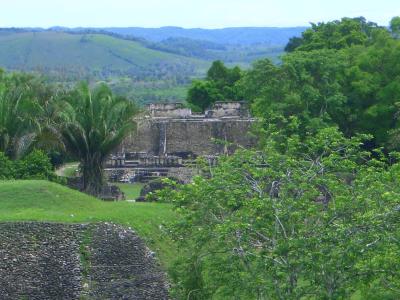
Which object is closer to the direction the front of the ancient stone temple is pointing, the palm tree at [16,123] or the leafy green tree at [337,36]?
the palm tree

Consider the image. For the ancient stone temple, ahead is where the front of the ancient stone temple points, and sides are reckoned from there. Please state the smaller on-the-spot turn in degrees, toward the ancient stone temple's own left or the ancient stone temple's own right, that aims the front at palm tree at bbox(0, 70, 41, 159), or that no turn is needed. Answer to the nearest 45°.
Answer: approximately 45° to the ancient stone temple's own right

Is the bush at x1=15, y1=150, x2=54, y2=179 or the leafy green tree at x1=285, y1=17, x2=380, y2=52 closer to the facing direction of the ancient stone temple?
the bush

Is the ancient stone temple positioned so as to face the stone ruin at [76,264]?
yes

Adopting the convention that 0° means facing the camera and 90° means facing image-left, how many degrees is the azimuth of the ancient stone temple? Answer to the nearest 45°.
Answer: approximately 0°

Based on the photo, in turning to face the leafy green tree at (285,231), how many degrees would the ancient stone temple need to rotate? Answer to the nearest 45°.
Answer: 0° — it already faces it

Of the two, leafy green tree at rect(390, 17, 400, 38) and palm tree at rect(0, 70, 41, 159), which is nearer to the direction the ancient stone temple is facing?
the palm tree

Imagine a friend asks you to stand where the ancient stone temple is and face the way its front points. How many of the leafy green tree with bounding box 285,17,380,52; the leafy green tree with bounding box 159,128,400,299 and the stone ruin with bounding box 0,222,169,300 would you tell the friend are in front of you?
2
